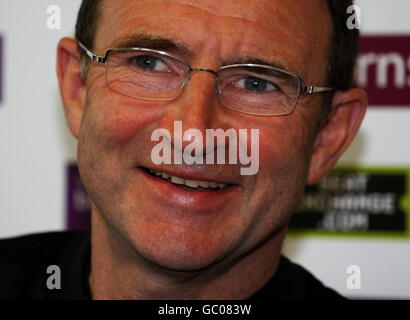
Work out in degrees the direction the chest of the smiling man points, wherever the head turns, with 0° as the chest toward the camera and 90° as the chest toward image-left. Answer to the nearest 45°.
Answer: approximately 0°
